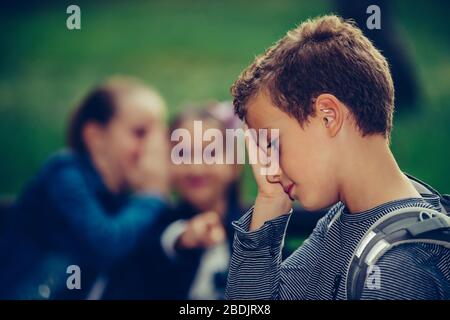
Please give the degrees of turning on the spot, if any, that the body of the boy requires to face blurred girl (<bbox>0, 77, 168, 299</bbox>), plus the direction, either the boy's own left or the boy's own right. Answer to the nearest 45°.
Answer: approximately 45° to the boy's own right

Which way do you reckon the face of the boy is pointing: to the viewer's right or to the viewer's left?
to the viewer's left

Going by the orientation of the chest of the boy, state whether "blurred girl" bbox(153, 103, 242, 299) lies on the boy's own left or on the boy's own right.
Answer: on the boy's own right

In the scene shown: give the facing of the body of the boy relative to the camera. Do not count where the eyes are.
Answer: to the viewer's left

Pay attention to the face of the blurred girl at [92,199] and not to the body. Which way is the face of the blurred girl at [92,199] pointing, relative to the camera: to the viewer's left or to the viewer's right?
to the viewer's right
